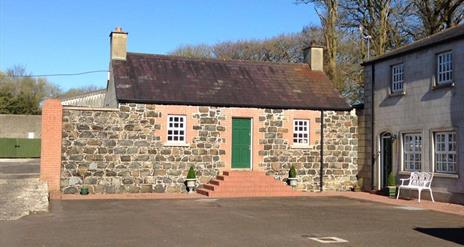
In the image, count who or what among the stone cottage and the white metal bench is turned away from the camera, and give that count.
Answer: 0

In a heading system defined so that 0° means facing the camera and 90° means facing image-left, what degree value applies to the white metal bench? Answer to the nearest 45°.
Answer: approximately 45°

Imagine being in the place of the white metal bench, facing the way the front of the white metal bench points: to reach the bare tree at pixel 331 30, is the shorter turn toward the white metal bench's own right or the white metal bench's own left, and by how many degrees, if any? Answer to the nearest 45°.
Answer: approximately 135° to the white metal bench's own right

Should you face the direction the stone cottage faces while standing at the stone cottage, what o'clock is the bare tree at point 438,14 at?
The bare tree is roughly at 8 o'clock from the stone cottage.

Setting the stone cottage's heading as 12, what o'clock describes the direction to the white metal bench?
The white metal bench is roughly at 10 o'clock from the stone cottage.

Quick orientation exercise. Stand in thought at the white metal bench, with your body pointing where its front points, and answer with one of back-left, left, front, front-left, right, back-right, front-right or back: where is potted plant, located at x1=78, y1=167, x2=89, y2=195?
front-right

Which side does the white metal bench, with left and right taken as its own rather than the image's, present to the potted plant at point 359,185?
right

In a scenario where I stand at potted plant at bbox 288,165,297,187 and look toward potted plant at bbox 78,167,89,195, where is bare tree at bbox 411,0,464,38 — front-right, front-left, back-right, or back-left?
back-right

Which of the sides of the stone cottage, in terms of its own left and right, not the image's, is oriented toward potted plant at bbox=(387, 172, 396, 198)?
left

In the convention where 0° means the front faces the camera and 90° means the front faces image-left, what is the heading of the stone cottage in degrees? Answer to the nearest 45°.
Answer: approximately 0°

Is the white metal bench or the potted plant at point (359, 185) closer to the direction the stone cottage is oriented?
the white metal bench

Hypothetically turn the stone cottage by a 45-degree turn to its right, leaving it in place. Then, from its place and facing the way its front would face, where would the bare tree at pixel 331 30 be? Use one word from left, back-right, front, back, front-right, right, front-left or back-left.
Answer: back

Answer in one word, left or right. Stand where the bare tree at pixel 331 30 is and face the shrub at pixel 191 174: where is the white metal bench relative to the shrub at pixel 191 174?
left
